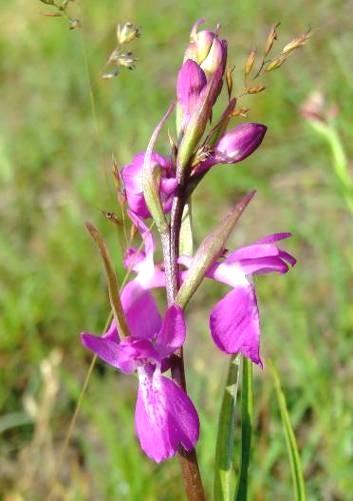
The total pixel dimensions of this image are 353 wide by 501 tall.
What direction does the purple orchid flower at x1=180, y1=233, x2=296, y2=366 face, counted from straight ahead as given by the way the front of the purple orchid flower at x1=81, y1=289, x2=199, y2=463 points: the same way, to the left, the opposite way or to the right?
to the left

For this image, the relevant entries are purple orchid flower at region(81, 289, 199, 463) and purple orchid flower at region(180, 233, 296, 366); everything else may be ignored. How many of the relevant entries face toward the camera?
1

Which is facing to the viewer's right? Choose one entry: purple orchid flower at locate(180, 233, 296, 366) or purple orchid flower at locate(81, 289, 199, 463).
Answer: purple orchid flower at locate(180, 233, 296, 366)

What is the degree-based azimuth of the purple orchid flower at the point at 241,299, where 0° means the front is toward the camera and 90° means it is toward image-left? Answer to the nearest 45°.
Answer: approximately 270°

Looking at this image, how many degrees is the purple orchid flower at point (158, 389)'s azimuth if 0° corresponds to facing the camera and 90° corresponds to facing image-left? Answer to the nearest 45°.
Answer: approximately 0°
